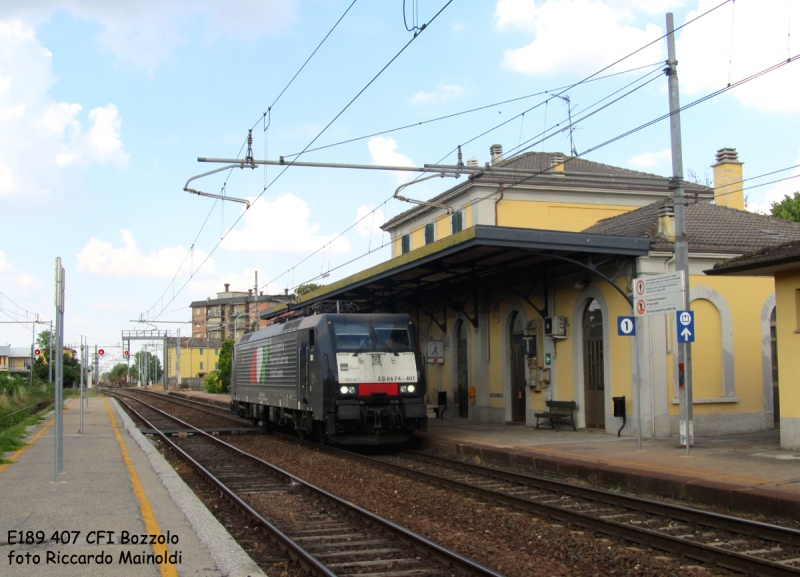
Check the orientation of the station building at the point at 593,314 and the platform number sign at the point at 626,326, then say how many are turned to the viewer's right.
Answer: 0

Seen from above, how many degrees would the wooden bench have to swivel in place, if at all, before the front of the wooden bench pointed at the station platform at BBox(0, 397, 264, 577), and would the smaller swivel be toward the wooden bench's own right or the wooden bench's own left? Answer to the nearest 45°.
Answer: approximately 45° to the wooden bench's own left

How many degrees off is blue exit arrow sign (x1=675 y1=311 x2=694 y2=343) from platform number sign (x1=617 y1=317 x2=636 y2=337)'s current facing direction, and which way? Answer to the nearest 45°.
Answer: approximately 45° to its left

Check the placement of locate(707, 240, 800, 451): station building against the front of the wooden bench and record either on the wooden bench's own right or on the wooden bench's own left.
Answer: on the wooden bench's own left

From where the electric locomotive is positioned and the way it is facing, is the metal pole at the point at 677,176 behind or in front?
in front

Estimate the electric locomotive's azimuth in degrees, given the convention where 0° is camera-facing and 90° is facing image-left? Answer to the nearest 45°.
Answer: approximately 315°

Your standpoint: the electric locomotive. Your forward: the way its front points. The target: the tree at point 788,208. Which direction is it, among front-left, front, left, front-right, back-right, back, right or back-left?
left

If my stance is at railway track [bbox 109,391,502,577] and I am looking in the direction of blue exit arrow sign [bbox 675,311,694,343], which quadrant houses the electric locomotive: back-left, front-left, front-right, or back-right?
front-left

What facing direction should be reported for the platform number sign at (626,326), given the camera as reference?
facing the viewer

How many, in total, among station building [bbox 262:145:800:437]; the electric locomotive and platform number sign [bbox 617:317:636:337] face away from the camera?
0

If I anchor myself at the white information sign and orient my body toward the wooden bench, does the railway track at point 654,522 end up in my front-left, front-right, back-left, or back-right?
back-left

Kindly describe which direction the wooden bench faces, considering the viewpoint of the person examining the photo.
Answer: facing the viewer and to the left of the viewer

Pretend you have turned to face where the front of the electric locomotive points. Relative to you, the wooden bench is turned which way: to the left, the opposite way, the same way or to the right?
to the right
